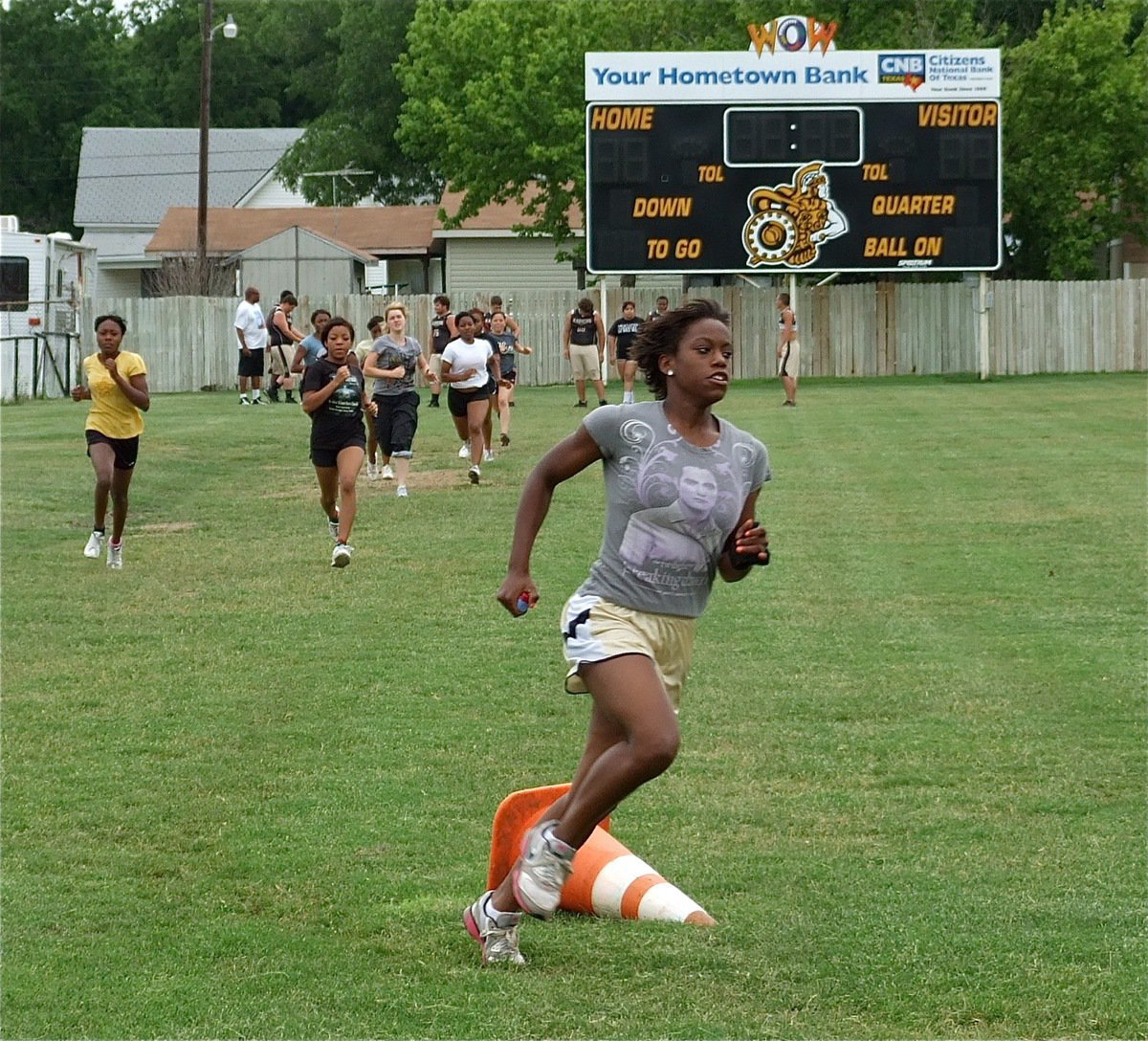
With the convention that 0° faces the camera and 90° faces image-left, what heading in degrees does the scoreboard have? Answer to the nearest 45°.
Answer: approximately 0°

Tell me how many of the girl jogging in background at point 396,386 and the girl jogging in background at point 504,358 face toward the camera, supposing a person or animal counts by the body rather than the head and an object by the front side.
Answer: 2

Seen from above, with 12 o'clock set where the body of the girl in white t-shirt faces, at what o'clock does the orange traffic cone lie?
The orange traffic cone is roughly at 12 o'clock from the girl in white t-shirt.

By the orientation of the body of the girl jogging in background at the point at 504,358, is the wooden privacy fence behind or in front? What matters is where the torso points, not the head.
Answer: behind

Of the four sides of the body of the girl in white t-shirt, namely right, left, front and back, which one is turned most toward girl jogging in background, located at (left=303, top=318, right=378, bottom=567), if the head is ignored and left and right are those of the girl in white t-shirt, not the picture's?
front

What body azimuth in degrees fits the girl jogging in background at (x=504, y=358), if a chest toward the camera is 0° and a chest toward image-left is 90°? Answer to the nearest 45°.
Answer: approximately 0°

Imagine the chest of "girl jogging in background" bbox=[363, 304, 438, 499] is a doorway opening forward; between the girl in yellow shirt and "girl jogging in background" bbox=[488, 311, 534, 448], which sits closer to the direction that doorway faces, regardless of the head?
the girl in yellow shirt

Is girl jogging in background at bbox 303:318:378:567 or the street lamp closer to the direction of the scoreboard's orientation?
the girl jogging in background

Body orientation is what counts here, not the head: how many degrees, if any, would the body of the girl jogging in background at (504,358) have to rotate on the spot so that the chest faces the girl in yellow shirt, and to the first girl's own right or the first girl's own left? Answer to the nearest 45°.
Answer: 0° — they already face them

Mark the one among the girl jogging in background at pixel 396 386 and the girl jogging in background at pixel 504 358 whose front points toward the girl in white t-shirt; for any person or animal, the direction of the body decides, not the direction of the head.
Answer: the girl jogging in background at pixel 504 358

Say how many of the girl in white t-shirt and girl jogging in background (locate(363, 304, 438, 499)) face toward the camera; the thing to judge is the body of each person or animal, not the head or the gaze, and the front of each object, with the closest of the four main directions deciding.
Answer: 2
